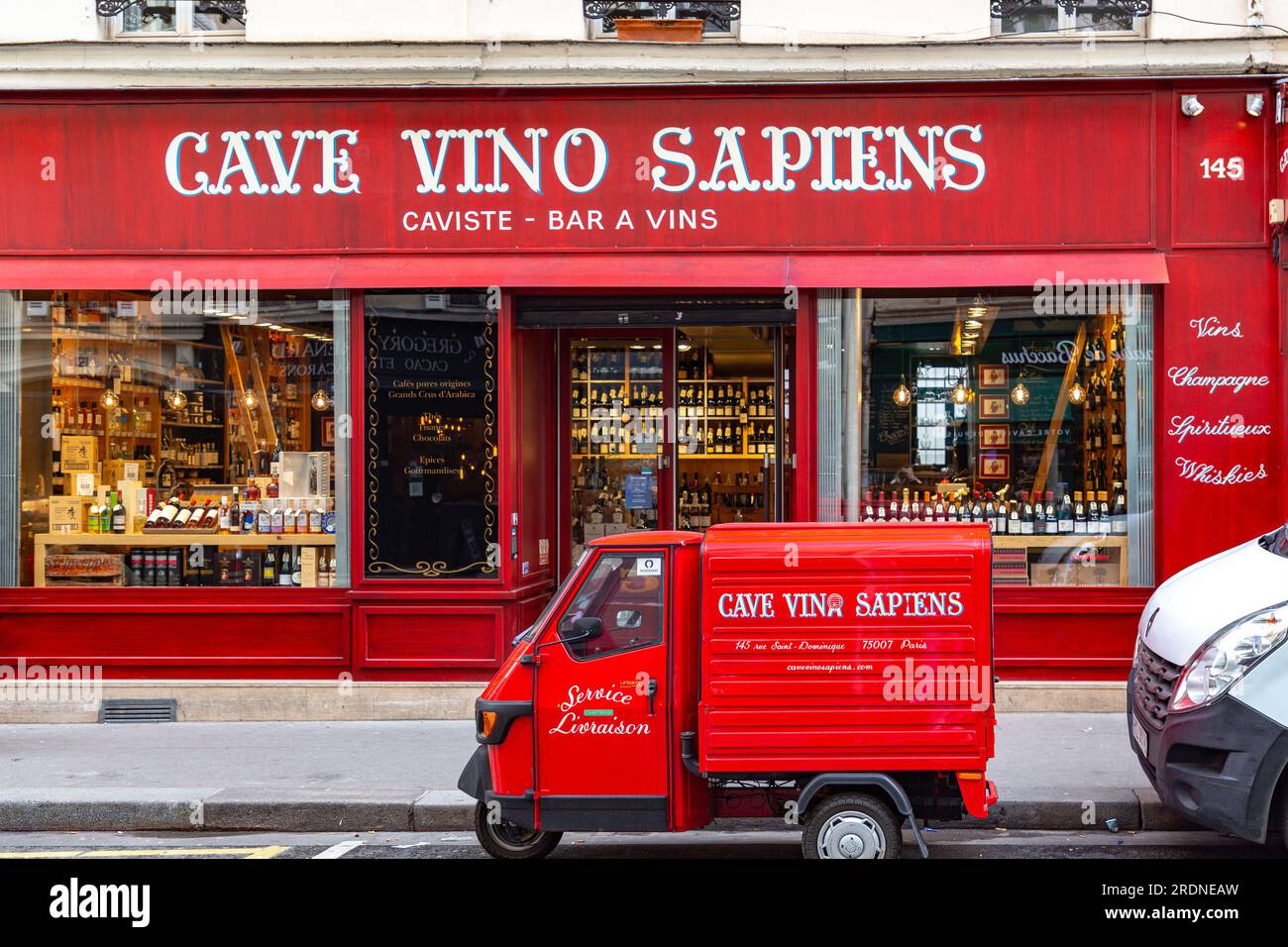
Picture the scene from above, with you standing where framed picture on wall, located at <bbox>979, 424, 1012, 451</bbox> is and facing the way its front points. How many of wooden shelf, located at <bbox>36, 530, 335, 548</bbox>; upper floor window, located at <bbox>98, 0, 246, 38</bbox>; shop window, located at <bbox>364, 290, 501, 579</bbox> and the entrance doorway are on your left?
0

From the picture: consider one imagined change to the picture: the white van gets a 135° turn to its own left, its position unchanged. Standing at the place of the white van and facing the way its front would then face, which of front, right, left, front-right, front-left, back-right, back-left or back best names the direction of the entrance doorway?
back-left

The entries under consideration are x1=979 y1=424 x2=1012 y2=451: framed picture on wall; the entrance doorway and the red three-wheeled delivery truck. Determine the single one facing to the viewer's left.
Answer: the red three-wheeled delivery truck

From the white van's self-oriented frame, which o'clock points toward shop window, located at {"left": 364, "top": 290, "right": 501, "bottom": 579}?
The shop window is roughly at 2 o'clock from the white van.

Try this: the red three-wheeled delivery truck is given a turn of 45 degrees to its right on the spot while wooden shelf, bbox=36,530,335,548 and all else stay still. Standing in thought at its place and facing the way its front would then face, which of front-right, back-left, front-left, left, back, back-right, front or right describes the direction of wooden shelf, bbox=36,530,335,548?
front

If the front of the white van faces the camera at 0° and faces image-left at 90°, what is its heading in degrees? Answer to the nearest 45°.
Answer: approximately 45°

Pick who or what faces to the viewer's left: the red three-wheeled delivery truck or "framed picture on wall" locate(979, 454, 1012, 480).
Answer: the red three-wheeled delivery truck

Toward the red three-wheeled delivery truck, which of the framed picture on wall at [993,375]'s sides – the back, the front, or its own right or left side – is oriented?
front

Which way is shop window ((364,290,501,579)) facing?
toward the camera

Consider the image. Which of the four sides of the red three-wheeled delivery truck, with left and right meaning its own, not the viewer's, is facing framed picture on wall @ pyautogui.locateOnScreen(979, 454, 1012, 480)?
right

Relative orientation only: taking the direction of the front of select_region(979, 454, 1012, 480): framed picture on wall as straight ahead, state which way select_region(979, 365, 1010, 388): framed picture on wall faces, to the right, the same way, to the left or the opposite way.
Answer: the same way

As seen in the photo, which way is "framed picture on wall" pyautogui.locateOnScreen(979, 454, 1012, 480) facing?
toward the camera

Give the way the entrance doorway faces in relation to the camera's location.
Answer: facing the viewer

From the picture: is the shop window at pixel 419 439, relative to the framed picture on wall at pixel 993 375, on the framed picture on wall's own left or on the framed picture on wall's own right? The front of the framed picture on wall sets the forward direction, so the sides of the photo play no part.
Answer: on the framed picture on wall's own right

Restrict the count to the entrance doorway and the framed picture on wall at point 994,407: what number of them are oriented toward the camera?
2

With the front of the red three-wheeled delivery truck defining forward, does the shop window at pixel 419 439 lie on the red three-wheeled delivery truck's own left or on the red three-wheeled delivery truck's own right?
on the red three-wheeled delivery truck's own right

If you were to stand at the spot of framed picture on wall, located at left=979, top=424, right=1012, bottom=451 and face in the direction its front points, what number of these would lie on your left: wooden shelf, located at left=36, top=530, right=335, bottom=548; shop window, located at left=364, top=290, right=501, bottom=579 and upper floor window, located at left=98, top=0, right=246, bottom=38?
0

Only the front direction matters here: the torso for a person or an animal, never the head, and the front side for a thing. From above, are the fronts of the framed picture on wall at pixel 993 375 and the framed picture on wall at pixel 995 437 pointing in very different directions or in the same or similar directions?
same or similar directions

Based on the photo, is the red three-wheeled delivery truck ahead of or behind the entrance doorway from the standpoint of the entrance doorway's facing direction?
ahead

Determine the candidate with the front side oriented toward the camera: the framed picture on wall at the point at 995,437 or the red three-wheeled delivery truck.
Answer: the framed picture on wall

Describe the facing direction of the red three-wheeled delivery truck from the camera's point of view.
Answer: facing to the left of the viewer
